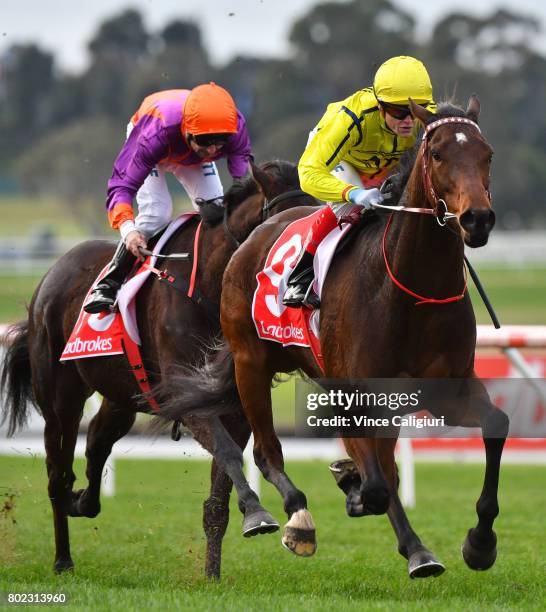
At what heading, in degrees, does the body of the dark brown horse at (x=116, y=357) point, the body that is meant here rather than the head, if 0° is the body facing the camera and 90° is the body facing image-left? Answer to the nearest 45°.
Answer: approximately 315°

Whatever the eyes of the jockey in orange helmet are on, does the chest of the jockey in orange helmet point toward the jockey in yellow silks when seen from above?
yes

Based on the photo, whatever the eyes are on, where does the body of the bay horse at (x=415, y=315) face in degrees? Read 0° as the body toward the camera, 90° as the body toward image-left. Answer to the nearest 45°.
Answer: approximately 315°

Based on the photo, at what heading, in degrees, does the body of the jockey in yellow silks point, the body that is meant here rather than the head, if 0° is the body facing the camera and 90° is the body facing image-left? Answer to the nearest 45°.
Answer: approximately 315°
